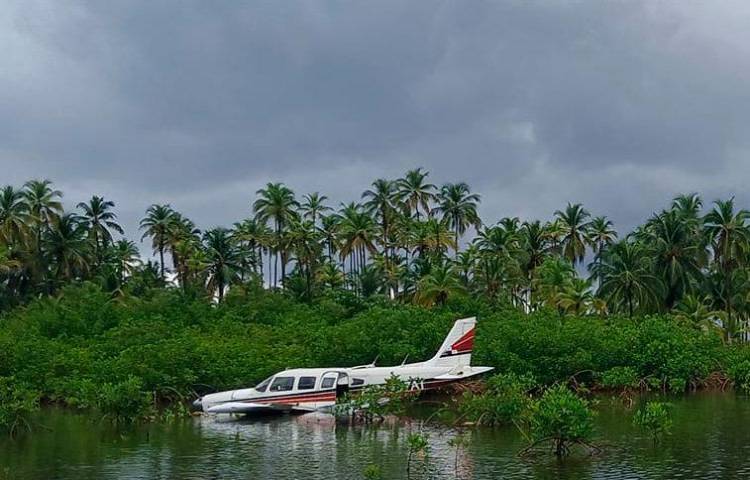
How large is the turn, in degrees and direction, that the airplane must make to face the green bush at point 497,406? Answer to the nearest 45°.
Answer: approximately 135° to its left

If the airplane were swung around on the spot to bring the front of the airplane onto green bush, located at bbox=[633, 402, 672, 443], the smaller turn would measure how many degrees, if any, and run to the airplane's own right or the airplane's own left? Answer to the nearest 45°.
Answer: approximately 135° to the airplane's own left

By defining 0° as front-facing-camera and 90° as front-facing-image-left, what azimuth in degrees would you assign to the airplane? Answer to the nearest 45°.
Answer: approximately 90°

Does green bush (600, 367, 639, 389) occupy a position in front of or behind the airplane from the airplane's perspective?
behind

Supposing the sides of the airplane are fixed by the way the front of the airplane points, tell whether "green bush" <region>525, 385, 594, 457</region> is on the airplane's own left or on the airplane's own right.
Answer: on the airplane's own left

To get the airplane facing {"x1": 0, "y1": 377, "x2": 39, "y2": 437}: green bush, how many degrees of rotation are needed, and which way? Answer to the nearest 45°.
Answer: approximately 45° to its left
